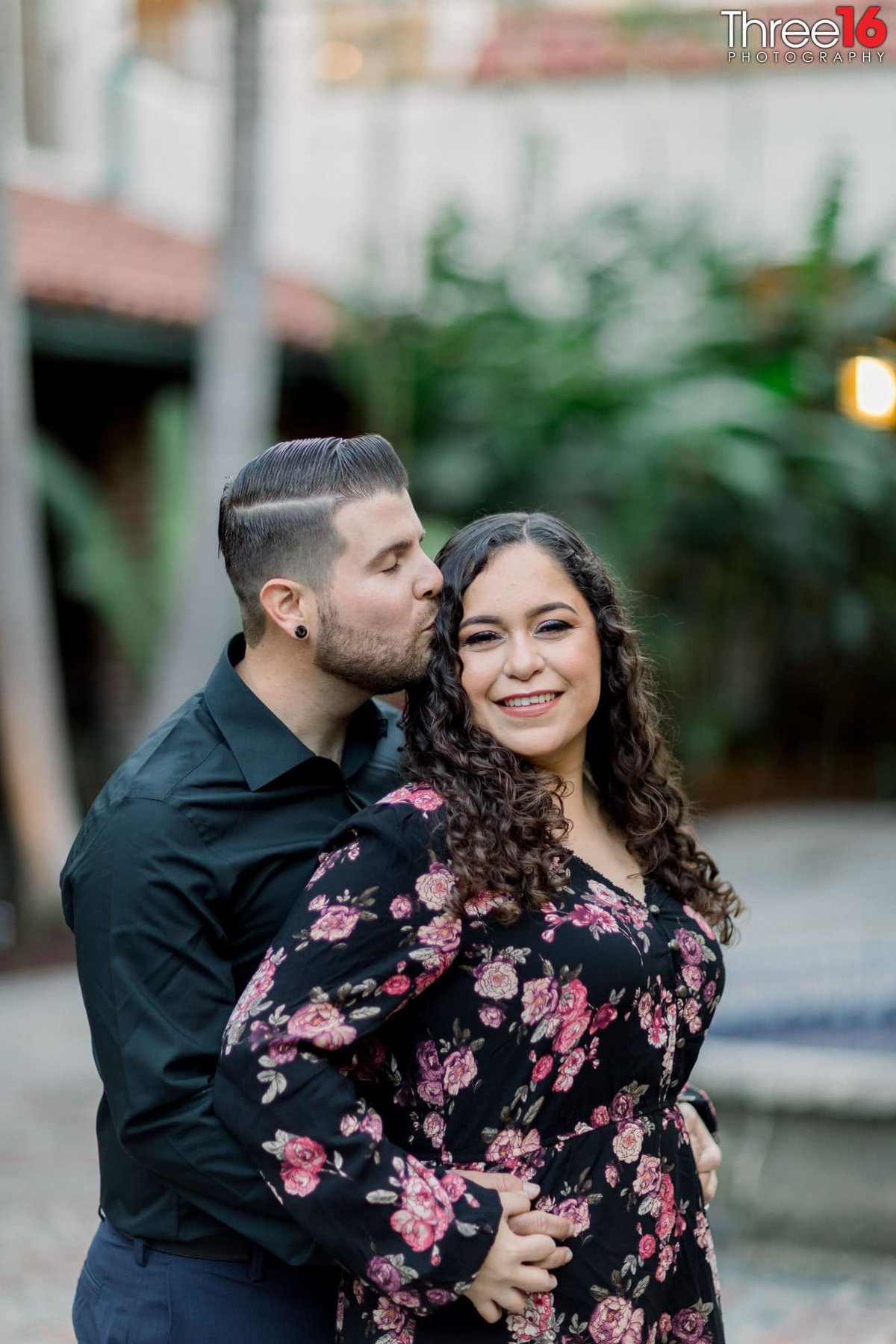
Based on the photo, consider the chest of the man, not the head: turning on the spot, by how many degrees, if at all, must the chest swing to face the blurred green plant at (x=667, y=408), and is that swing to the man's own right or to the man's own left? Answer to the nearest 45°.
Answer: approximately 135° to the man's own left

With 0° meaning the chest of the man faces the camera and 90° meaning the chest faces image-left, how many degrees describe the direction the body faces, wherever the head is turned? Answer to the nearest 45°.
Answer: approximately 315°

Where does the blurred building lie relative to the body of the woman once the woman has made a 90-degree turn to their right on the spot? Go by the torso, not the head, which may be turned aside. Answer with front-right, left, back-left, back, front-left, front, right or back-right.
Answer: back-right

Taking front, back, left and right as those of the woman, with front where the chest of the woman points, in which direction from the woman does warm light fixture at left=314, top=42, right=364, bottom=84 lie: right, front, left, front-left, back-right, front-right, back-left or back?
back-left

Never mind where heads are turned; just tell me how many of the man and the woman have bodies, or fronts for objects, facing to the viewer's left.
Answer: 0

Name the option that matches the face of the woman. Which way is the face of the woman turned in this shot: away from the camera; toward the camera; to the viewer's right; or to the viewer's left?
toward the camera

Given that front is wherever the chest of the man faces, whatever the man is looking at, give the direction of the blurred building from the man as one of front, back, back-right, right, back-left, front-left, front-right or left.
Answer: back-left

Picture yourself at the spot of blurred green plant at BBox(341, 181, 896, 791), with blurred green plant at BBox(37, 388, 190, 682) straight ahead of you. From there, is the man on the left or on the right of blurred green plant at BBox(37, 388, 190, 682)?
left

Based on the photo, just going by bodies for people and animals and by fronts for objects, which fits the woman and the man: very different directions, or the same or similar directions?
same or similar directions

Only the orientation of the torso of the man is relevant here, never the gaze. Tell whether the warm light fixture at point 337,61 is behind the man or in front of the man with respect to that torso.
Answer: behind

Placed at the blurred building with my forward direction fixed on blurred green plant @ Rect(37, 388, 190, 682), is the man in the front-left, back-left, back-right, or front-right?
front-left

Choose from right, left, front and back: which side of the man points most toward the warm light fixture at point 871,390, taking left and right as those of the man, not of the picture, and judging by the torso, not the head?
left

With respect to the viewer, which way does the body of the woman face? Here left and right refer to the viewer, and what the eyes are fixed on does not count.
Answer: facing the viewer and to the right of the viewer
